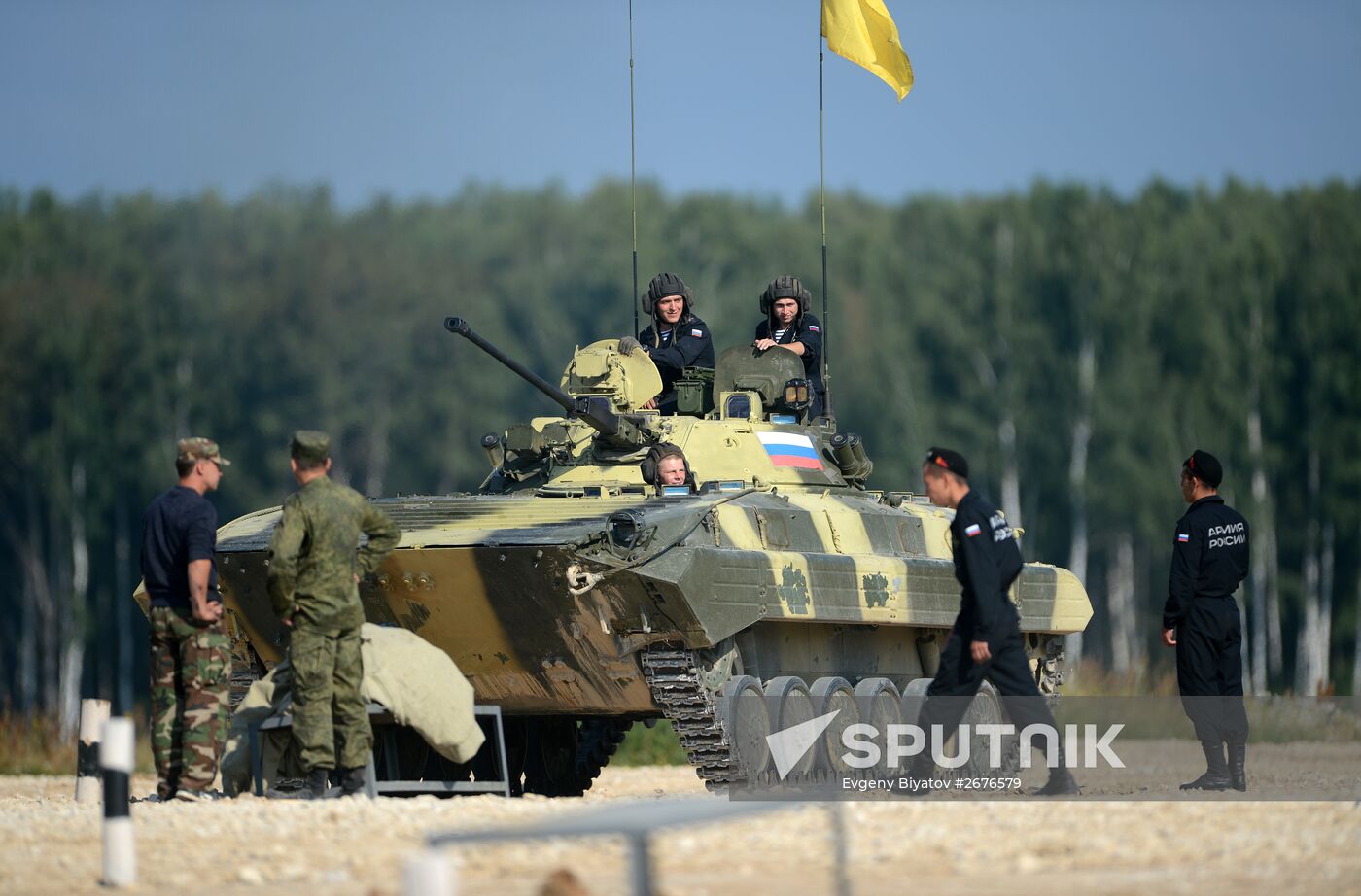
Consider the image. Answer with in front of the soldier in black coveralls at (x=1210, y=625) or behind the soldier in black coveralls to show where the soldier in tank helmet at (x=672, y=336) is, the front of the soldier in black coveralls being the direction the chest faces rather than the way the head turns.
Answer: in front

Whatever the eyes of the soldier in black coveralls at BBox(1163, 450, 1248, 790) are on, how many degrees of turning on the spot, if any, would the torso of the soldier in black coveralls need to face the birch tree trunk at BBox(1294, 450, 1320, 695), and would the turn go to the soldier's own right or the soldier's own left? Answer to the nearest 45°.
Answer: approximately 45° to the soldier's own right

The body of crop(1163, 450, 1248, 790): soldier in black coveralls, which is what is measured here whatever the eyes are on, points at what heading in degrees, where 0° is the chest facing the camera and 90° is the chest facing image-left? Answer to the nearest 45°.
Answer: approximately 135°

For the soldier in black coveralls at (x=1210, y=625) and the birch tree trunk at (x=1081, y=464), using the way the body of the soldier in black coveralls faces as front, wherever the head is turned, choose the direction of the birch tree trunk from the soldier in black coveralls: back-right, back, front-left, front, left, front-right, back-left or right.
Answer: front-right

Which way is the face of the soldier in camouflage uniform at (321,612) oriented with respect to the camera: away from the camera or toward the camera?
away from the camera

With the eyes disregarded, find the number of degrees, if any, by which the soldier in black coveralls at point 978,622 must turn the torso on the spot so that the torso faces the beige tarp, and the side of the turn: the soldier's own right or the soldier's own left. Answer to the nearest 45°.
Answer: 0° — they already face it

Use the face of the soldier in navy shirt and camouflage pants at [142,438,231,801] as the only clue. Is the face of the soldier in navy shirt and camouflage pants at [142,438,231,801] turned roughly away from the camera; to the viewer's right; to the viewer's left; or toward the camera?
to the viewer's right

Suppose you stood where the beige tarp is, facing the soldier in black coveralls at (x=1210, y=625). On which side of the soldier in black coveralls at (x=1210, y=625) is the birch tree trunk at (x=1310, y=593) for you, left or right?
left

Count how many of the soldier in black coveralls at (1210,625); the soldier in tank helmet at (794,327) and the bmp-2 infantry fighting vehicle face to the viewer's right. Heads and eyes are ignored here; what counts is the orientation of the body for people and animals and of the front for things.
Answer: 0

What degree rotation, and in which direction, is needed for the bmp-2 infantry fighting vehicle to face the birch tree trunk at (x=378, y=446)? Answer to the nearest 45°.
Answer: approximately 135° to its right

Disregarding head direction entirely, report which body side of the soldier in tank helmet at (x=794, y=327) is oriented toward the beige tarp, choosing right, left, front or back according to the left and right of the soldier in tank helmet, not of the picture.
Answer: front

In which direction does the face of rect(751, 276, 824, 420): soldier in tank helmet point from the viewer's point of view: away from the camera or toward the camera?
toward the camera

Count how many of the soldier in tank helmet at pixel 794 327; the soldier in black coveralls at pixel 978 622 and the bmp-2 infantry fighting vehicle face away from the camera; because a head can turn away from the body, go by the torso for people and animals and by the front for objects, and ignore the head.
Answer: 0

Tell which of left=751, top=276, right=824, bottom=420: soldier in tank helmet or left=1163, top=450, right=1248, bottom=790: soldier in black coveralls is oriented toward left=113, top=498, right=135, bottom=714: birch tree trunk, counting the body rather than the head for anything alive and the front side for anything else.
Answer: the soldier in black coveralls

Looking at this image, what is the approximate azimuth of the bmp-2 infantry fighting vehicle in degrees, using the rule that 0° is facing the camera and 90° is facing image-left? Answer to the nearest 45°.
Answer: approximately 45°

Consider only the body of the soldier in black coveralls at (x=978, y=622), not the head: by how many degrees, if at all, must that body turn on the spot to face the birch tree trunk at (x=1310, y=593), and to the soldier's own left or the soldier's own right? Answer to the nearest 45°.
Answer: approximately 90° to the soldier's own right

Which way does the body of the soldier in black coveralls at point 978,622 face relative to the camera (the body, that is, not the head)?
to the viewer's left

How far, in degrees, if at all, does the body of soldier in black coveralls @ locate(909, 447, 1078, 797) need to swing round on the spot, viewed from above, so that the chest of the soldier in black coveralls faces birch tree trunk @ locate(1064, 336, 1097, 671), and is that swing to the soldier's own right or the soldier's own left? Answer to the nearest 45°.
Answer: approximately 90° to the soldier's own right
